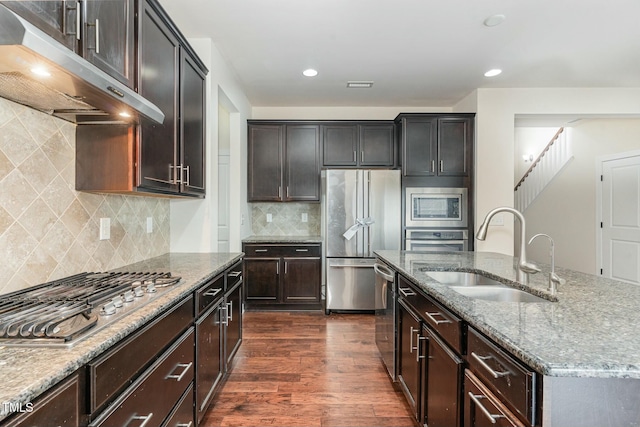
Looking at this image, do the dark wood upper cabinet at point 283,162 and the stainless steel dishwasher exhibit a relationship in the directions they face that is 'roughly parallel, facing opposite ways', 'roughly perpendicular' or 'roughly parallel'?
roughly perpendicular

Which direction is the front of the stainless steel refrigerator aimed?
toward the camera

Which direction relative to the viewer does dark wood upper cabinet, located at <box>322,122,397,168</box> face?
toward the camera

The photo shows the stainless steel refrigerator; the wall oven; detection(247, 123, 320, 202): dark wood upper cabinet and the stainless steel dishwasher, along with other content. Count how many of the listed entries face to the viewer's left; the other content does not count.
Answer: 1

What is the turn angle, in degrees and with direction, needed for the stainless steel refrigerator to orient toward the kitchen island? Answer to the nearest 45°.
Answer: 0° — it already faces it

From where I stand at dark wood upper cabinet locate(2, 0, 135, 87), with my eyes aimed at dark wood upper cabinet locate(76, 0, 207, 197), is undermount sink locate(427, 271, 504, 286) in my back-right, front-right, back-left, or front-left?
front-right

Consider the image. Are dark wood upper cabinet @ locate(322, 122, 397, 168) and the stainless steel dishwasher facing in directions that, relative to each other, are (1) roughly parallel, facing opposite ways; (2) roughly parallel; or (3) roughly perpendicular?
roughly perpendicular

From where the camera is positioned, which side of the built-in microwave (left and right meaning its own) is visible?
front

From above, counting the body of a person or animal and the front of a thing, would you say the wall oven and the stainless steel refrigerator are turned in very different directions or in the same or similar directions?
same or similar directions

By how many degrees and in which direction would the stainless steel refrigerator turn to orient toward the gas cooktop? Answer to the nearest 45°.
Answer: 0° — it already faces it

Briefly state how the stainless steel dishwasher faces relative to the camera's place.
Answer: facing to the left of the viewer

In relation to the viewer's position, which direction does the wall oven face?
facing the viewer
